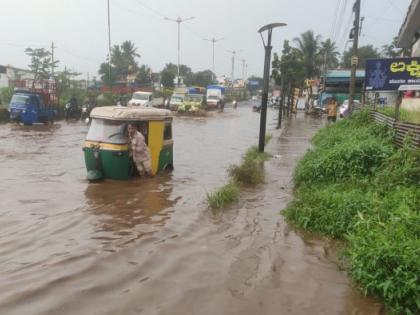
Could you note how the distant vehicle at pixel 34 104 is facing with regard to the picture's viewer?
facing the viewer and to the left of the viewer

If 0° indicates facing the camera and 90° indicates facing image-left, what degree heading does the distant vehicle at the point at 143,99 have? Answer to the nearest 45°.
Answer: approximately 45°

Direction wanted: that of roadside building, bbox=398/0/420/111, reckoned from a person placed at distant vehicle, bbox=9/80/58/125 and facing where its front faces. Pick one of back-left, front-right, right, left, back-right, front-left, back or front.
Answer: left

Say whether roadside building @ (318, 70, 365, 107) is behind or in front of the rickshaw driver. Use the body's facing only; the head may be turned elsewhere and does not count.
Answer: behind

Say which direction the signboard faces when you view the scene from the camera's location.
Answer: facing the viewer

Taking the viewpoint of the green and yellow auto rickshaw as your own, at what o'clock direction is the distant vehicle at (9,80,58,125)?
The distant vehicle is roughly at 4 o'clock from the green and yellow auto rickshaw.

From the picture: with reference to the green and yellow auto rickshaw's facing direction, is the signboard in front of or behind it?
behind

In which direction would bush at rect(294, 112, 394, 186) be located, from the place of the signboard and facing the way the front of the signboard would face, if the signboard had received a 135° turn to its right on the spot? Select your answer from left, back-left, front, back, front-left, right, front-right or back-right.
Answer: back-left

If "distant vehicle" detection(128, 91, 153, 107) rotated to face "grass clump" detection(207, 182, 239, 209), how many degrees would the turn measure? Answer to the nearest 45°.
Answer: approximately 45° to its left

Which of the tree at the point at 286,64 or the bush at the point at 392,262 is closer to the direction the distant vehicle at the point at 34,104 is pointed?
the bush
